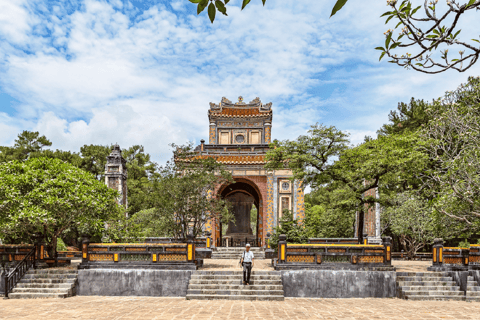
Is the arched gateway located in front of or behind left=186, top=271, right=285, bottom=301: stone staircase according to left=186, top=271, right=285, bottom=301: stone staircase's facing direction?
behind

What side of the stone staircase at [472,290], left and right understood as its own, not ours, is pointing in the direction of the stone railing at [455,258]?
back

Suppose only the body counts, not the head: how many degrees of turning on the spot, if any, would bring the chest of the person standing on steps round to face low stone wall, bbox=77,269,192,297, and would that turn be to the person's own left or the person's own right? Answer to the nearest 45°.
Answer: approximately 90° to the person's own right

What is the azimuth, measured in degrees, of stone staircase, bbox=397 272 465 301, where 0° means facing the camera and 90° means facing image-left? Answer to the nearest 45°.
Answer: approximately 0°

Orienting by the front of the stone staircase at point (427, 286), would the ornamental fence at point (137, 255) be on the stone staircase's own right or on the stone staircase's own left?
on the stone staircase's own right

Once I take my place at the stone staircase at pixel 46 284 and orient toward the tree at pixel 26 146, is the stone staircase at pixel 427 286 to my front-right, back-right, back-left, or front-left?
back-right
